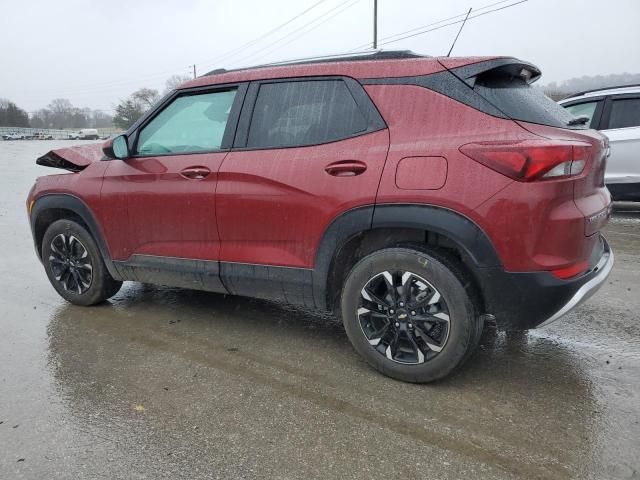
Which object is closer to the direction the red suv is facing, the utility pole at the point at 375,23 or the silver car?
the utility pole

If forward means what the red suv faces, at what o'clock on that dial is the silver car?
The silver car is roughly at 3 o'clock from the red suv.

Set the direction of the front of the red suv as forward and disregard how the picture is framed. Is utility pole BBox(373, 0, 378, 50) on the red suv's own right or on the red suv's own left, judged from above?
on the red suv's own right

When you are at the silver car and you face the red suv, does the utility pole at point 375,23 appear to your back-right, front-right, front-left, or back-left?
back-right

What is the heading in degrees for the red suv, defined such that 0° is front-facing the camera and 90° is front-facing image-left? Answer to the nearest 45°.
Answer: approximately 135°

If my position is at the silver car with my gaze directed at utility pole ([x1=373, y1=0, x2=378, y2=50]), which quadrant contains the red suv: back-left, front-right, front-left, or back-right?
back-left
